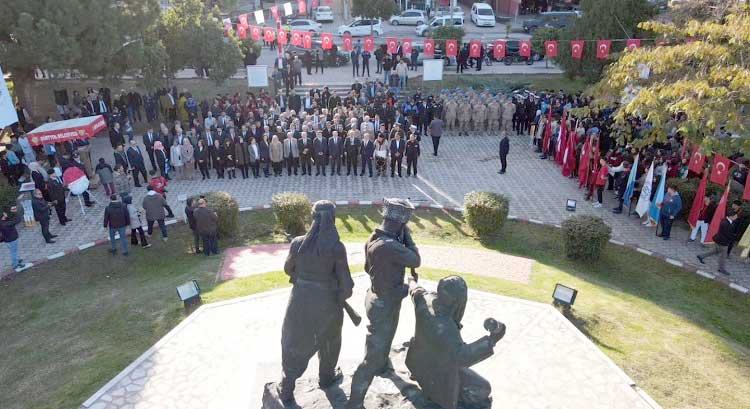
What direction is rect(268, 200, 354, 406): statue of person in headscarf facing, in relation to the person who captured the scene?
facing away from the viewer

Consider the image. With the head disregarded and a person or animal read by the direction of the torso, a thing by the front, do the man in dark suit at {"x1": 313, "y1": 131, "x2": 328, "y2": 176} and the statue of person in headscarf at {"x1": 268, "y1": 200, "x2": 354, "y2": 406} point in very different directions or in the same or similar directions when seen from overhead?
very different directions

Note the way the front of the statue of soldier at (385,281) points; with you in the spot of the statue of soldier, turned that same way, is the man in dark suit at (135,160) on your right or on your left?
on your left

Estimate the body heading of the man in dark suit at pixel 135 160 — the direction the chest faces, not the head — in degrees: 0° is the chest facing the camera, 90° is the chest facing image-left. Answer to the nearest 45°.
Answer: approximately 315°

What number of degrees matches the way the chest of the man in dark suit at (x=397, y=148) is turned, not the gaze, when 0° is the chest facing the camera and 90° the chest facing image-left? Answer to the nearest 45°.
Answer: approximately 0°

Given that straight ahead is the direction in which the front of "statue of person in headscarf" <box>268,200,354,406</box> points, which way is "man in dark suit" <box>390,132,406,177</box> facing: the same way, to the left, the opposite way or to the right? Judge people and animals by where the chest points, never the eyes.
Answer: the opposite way

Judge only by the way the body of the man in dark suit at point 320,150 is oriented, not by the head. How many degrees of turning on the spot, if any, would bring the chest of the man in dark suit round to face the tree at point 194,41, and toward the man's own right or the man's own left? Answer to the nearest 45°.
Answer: approximately 135° to the man's own right

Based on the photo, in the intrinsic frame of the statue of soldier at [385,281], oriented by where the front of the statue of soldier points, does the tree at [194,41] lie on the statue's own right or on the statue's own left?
on the statue's own left

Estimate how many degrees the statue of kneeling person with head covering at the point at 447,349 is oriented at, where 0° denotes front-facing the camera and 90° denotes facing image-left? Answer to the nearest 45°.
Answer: approximately 180°

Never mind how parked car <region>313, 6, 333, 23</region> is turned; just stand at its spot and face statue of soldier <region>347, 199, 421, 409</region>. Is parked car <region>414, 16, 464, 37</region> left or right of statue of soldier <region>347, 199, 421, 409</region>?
left

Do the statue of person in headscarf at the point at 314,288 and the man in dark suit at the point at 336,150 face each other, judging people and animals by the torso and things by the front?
yes

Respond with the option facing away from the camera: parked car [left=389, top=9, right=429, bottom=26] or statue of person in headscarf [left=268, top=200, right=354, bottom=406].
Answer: the statue of person in headscarf

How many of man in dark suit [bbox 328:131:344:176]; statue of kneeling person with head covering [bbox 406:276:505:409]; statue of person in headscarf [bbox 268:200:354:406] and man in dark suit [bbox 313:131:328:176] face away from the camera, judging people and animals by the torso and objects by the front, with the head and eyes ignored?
2

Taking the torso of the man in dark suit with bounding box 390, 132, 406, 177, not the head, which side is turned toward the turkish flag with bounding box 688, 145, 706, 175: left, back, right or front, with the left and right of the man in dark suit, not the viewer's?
left
